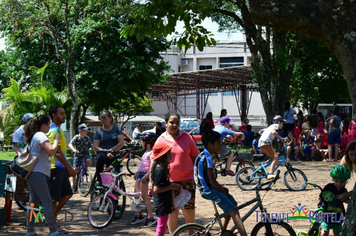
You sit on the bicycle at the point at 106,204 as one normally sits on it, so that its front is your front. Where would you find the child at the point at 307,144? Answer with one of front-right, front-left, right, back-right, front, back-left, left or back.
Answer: back

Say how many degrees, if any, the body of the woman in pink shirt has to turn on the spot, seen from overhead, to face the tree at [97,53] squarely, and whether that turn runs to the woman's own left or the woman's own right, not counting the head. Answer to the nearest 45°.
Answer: approximately 180°

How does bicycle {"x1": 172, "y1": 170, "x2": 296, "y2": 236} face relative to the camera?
to the viewer's right

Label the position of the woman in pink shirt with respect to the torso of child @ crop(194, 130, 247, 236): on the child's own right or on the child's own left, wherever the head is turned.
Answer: on the child's own left
